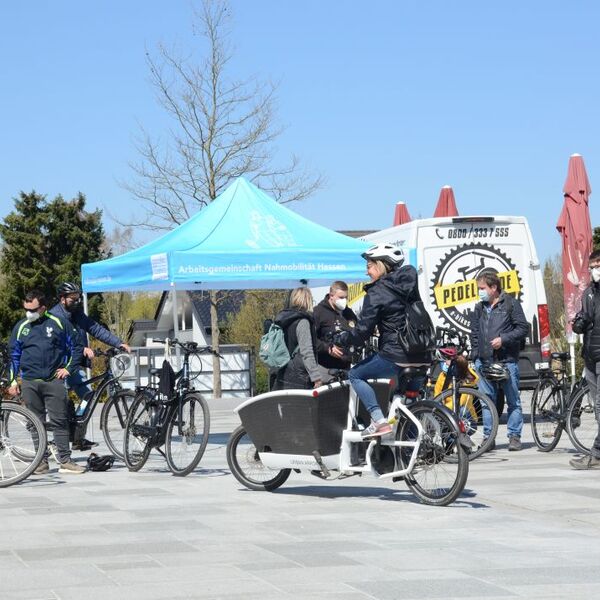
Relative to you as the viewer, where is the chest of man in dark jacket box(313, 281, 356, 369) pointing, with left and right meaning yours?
facing the viewer and to the right of the viewer

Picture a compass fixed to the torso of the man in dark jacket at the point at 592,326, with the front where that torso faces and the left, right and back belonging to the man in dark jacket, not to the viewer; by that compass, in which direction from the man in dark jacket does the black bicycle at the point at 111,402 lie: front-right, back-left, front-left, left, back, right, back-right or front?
front-right

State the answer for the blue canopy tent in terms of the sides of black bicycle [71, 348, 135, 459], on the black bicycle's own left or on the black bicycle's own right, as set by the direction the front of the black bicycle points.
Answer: on the black bicycle's own left

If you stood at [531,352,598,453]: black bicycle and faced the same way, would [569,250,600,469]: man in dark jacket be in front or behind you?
in front

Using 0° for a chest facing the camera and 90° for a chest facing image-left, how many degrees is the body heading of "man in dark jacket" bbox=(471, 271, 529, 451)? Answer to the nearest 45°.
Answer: approximately 45°

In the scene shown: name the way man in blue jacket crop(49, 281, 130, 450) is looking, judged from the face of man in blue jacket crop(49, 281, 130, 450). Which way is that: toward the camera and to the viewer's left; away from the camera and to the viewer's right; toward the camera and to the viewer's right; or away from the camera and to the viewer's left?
toward the camera and to the viewer's right

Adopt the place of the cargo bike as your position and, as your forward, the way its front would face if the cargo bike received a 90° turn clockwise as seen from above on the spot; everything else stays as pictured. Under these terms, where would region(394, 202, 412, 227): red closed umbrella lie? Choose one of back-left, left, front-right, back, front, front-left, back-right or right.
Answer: front-left

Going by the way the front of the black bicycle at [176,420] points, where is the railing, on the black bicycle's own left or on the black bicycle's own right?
on the black bicycle's own left

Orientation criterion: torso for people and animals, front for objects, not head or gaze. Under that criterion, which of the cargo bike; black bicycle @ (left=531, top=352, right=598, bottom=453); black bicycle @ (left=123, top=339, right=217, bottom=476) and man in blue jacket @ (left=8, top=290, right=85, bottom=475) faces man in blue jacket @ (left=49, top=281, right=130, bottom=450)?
the cargo bike

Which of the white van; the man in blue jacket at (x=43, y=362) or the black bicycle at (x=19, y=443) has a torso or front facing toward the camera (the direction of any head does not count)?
the man in blue jacket
